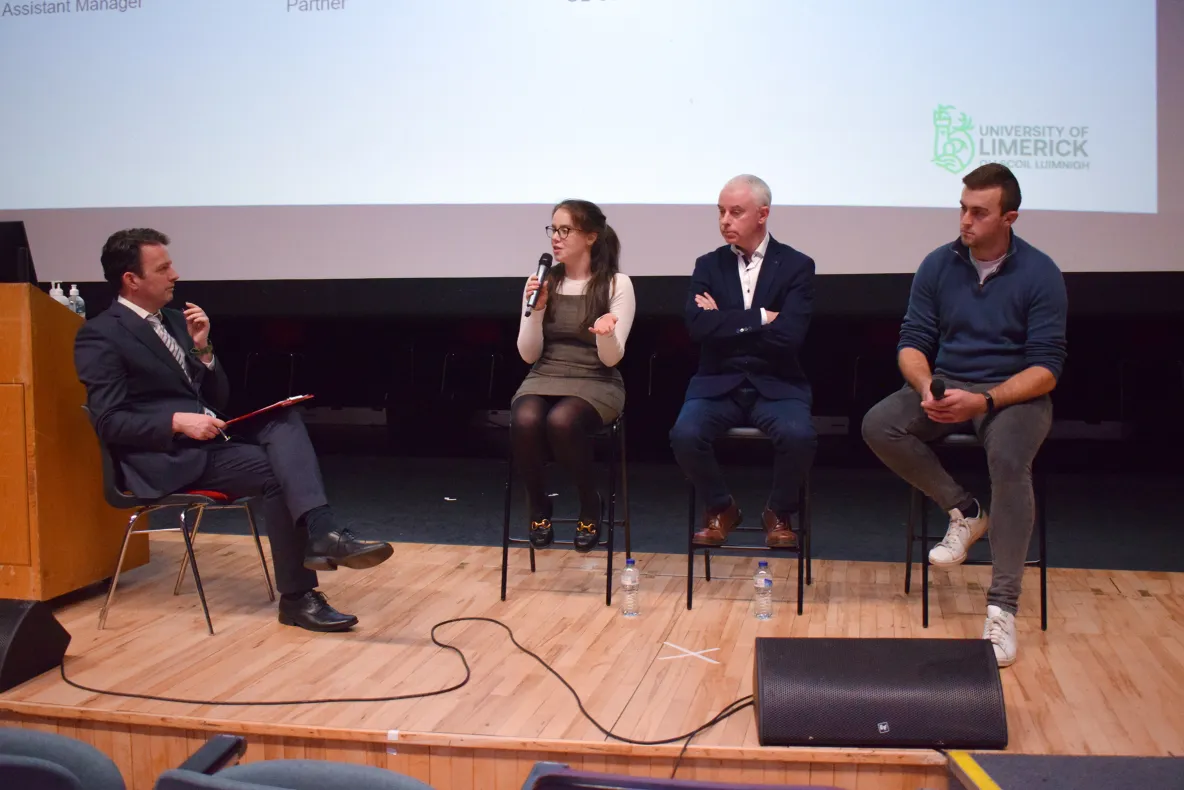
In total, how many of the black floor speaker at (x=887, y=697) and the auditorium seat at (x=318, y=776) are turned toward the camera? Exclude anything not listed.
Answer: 1

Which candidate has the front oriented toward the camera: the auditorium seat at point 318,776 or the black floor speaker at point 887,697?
the black floor speaker

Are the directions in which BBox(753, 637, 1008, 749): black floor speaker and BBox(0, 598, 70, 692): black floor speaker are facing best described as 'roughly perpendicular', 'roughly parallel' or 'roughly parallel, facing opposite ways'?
roughly parallel

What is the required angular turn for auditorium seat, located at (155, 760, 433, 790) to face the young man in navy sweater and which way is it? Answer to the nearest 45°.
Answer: approximately 45° to its right

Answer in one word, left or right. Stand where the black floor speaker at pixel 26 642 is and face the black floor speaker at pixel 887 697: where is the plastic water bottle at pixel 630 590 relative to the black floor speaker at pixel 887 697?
left

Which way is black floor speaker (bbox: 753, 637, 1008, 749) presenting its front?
toward the camera

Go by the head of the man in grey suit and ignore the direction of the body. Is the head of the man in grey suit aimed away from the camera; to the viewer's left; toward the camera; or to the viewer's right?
to the viewer's right

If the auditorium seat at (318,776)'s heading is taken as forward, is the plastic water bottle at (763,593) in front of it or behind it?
in front

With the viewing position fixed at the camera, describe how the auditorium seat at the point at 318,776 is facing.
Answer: facing away from the viewer

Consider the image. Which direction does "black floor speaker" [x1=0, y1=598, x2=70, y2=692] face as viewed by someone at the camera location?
facing the viewer and to the left of the viewer

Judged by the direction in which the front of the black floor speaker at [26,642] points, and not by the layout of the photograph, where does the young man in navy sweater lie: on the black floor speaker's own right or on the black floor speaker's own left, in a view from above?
on the black floor speaker's own left

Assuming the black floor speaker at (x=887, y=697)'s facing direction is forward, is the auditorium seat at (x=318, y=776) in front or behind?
in front
